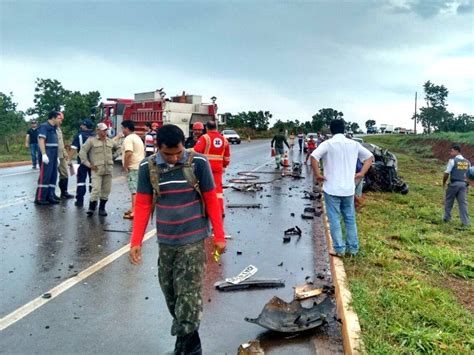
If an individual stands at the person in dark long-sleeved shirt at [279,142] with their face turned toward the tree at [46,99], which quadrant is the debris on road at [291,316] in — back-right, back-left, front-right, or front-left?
back-left

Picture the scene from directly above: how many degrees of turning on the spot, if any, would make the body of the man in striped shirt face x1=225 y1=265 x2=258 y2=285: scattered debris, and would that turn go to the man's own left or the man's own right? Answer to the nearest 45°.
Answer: approximately 180°

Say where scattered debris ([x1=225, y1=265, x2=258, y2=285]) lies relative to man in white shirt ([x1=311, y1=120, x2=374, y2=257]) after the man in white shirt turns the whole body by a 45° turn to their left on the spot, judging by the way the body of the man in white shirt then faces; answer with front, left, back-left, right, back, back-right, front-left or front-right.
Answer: left

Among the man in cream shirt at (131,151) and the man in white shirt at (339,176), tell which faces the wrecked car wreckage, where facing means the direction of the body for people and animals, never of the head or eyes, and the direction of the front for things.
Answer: the man in white shirt at (339,176)

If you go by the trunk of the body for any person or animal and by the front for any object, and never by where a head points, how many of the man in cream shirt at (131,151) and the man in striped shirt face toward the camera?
1

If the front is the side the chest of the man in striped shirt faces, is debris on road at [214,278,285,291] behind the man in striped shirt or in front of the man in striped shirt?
behind

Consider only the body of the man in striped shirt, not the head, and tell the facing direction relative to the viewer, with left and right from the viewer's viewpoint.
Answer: facing the viewer

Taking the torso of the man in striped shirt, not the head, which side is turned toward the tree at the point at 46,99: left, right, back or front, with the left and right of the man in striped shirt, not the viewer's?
back

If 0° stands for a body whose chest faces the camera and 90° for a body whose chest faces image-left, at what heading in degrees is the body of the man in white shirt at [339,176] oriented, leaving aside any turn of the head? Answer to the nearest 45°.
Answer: approximately 180°

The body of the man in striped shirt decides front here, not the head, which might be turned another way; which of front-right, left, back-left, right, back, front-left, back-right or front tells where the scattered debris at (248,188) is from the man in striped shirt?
back

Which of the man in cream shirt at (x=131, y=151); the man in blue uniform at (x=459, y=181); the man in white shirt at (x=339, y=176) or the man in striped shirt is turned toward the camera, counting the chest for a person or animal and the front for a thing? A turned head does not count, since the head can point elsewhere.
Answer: the man in striped shirt

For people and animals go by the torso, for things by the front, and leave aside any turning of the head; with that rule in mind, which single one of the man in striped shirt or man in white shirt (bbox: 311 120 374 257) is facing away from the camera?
the man in white shirt

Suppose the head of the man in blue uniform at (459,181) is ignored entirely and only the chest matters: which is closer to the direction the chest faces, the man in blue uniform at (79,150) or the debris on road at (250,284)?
the man in blue uniform

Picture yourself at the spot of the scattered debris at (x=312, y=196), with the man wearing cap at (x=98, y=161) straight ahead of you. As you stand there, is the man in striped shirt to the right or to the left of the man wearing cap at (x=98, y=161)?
left
